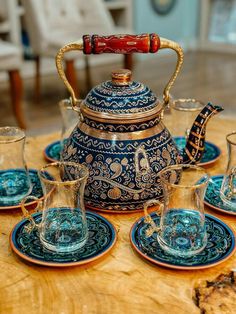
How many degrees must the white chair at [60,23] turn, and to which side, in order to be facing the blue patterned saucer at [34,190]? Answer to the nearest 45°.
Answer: approximately 45° to its right

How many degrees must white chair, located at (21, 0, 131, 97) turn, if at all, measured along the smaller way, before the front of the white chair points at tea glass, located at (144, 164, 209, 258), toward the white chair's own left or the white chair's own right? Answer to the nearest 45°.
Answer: approximately 45° to the white chair's own right

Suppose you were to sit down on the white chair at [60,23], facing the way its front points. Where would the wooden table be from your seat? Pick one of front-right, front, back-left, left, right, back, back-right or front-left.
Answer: front-right

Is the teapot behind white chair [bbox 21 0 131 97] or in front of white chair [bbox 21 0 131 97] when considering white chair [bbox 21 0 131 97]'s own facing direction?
in front

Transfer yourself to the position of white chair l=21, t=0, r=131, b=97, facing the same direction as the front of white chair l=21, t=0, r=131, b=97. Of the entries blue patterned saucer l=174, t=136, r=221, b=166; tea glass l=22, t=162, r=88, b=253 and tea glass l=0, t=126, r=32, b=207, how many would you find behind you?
0

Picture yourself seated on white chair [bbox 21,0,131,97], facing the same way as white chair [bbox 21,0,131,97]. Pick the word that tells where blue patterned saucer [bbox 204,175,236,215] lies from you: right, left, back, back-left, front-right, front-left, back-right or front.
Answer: front-right

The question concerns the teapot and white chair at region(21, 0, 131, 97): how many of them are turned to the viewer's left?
0

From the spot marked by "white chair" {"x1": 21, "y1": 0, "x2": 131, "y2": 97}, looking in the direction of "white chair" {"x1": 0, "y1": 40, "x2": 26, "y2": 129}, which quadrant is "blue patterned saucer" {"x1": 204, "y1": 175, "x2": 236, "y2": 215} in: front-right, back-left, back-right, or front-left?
front-left

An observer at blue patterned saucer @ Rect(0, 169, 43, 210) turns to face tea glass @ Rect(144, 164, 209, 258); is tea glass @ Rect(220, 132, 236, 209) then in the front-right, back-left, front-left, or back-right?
front-left

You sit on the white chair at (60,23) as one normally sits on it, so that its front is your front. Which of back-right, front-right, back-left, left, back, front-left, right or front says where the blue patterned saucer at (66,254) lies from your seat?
front-right

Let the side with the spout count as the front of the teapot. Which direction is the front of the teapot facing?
to the viewer's right
